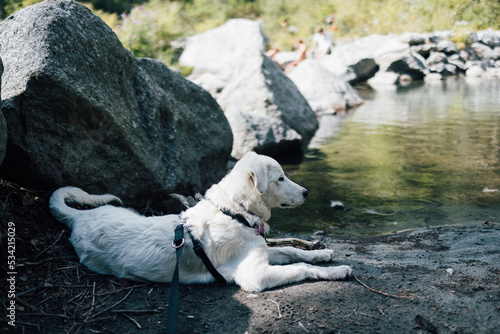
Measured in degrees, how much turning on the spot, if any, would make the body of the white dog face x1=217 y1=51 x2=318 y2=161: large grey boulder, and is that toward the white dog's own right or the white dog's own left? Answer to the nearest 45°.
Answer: approximately 90° to the white dog's own left

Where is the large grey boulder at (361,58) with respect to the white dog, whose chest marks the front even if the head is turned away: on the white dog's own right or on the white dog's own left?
on the white dog's own left

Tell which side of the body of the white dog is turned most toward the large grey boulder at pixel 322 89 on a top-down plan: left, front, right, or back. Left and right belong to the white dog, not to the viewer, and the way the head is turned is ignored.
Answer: left

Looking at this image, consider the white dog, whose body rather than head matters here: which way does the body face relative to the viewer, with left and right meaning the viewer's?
facing to the right of the viewer
